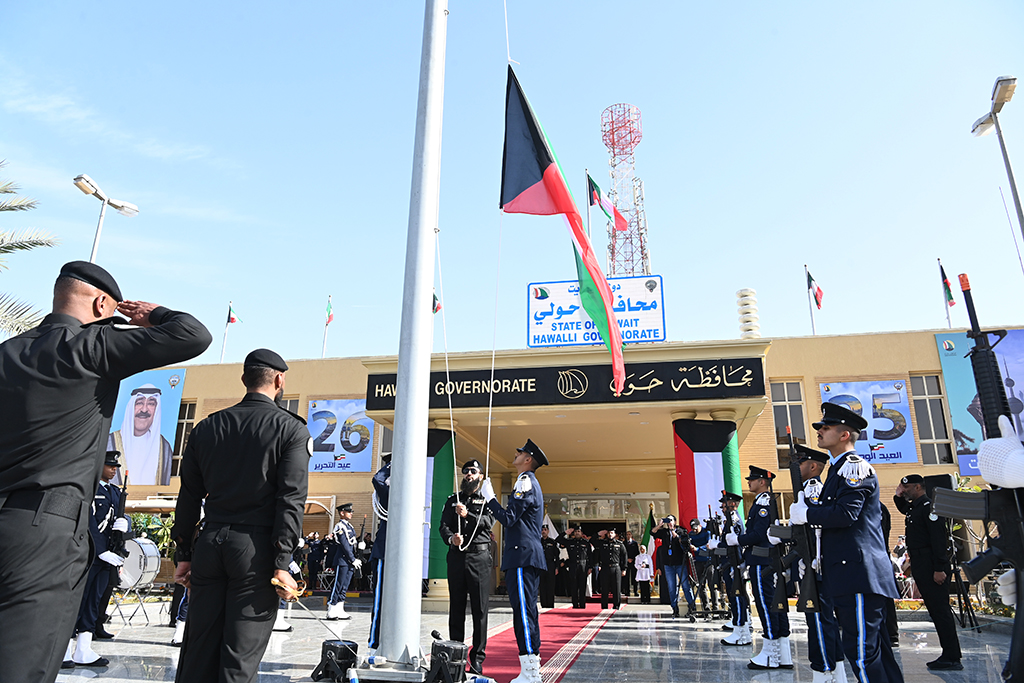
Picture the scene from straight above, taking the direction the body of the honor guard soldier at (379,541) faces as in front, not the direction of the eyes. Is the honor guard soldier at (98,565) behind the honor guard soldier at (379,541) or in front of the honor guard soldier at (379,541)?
behind

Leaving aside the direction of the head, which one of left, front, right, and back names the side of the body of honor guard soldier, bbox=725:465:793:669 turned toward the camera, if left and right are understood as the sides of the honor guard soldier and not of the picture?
left

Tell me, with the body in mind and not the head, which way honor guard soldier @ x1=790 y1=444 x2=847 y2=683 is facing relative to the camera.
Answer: to the viewer's left

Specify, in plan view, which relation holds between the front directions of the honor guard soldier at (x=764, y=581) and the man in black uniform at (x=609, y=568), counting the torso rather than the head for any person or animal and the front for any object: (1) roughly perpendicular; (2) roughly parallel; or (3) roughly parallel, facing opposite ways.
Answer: roughly perpendicular

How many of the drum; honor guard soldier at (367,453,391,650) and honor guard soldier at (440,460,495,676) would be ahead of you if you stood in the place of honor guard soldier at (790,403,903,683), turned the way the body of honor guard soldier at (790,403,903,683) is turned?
3

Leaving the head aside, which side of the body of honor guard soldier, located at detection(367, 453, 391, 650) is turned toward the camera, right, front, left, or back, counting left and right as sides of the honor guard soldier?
right

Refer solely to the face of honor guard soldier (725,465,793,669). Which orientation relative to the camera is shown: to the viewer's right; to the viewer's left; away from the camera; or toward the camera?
to the viewer's left

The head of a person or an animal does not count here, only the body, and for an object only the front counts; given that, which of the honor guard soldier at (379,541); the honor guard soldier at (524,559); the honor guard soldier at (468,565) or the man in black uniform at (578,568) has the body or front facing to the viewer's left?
the honor guard soldier at (524,559)

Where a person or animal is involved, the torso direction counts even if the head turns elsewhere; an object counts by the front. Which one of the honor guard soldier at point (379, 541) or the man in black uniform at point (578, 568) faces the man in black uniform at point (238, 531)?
the man in black uniform at point (578, 568)

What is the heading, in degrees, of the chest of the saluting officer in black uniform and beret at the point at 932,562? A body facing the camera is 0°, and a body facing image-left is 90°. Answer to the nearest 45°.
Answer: approximately 90°

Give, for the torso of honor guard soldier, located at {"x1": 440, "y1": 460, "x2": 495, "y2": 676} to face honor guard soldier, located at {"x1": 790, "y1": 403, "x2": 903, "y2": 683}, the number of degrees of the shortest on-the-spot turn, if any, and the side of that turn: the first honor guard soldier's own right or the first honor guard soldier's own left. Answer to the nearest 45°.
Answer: approximately 45° to the first honor guard soldier's own left

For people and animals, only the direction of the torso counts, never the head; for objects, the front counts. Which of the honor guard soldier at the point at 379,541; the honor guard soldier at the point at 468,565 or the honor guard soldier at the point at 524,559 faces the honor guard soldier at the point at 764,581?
the honor guard soldier at the point at 379,541

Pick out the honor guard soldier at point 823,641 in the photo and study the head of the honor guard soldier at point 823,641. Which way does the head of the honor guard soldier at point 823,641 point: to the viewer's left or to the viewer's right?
to the viewer's left

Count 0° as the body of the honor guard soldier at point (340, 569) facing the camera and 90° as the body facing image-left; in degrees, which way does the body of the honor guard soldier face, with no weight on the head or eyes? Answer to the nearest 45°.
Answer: approximately 270°

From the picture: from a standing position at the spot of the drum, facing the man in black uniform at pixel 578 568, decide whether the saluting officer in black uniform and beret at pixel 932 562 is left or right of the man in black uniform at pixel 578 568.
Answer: right

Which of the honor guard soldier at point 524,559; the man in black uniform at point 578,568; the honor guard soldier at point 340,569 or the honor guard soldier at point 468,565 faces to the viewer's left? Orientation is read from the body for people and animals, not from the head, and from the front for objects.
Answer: the honor guard soldier at point 524,559
